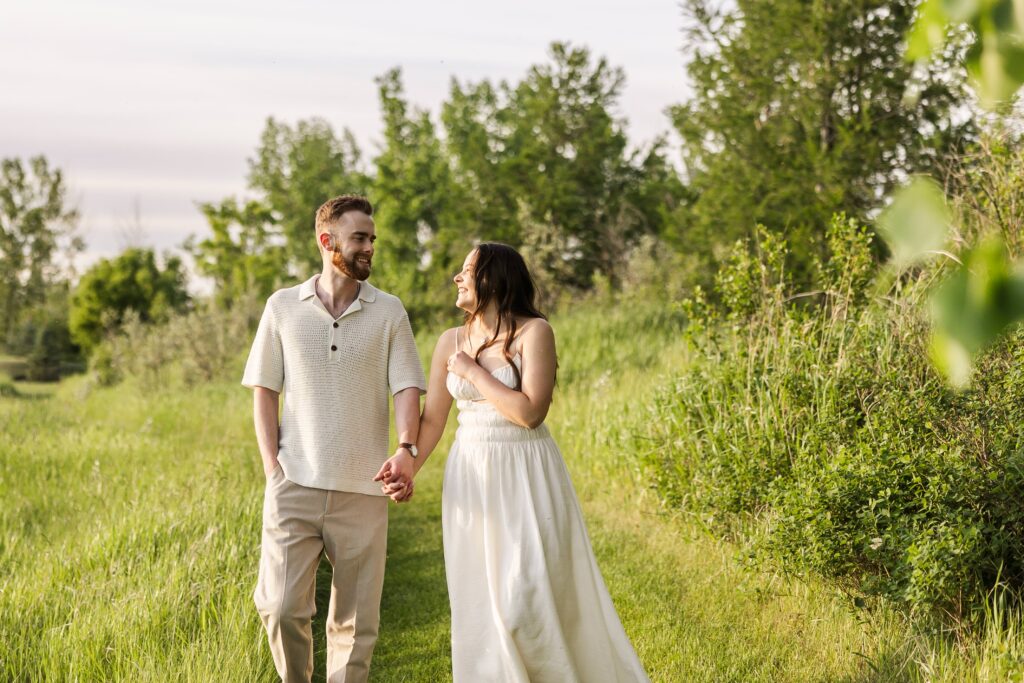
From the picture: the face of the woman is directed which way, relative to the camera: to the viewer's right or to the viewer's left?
to the viewer's left

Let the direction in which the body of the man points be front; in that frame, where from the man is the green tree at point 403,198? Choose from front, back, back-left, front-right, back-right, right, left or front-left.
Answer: back

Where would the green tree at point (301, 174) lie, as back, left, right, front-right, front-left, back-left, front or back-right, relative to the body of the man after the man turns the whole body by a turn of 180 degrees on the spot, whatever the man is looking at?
front

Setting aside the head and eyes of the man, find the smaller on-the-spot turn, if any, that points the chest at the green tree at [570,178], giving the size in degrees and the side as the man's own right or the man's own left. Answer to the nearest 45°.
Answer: approximately 180°

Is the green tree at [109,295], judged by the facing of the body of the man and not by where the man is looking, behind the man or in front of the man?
behind

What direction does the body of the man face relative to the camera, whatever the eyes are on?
toward the camera

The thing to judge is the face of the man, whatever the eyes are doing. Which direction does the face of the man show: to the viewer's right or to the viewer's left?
to the viewer's right

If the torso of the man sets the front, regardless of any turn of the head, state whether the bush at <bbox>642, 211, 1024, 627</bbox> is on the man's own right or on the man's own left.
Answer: on the man's own left

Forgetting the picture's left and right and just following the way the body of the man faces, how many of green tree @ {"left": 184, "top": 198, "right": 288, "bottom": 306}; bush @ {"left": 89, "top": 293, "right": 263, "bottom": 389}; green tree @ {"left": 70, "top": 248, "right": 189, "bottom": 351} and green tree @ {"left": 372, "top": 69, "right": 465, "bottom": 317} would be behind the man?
4

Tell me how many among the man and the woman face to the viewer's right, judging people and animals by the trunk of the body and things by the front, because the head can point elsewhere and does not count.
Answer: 0

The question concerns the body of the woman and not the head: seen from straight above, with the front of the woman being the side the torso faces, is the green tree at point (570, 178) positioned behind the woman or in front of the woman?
behind

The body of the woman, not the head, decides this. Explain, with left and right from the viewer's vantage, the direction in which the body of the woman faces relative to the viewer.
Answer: facing the viewer and to the left of the viewer
